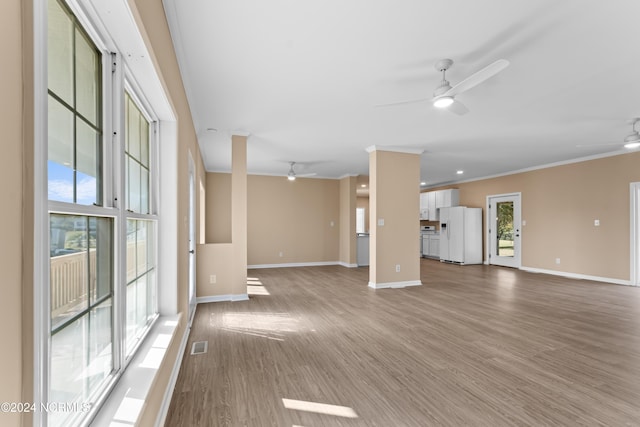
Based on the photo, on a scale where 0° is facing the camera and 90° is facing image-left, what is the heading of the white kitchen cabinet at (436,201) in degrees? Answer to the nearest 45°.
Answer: approximately 45°

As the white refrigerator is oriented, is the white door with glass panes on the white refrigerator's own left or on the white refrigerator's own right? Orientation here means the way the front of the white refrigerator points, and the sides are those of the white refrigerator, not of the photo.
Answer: on the white refrigerator's own left

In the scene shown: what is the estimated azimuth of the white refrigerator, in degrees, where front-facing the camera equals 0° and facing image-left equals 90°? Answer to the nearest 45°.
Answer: approximately 45°

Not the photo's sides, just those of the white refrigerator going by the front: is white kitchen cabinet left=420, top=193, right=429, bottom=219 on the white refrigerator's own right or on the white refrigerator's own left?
on the white refrigerator's own right

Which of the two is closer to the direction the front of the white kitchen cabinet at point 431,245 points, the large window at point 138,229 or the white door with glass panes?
the large window

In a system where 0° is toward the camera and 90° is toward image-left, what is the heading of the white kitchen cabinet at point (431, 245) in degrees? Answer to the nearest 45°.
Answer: approximately 45°

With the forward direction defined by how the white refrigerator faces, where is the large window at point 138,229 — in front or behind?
in front
